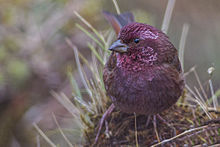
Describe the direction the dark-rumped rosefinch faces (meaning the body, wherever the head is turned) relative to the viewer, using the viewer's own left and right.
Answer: facing the viewer
